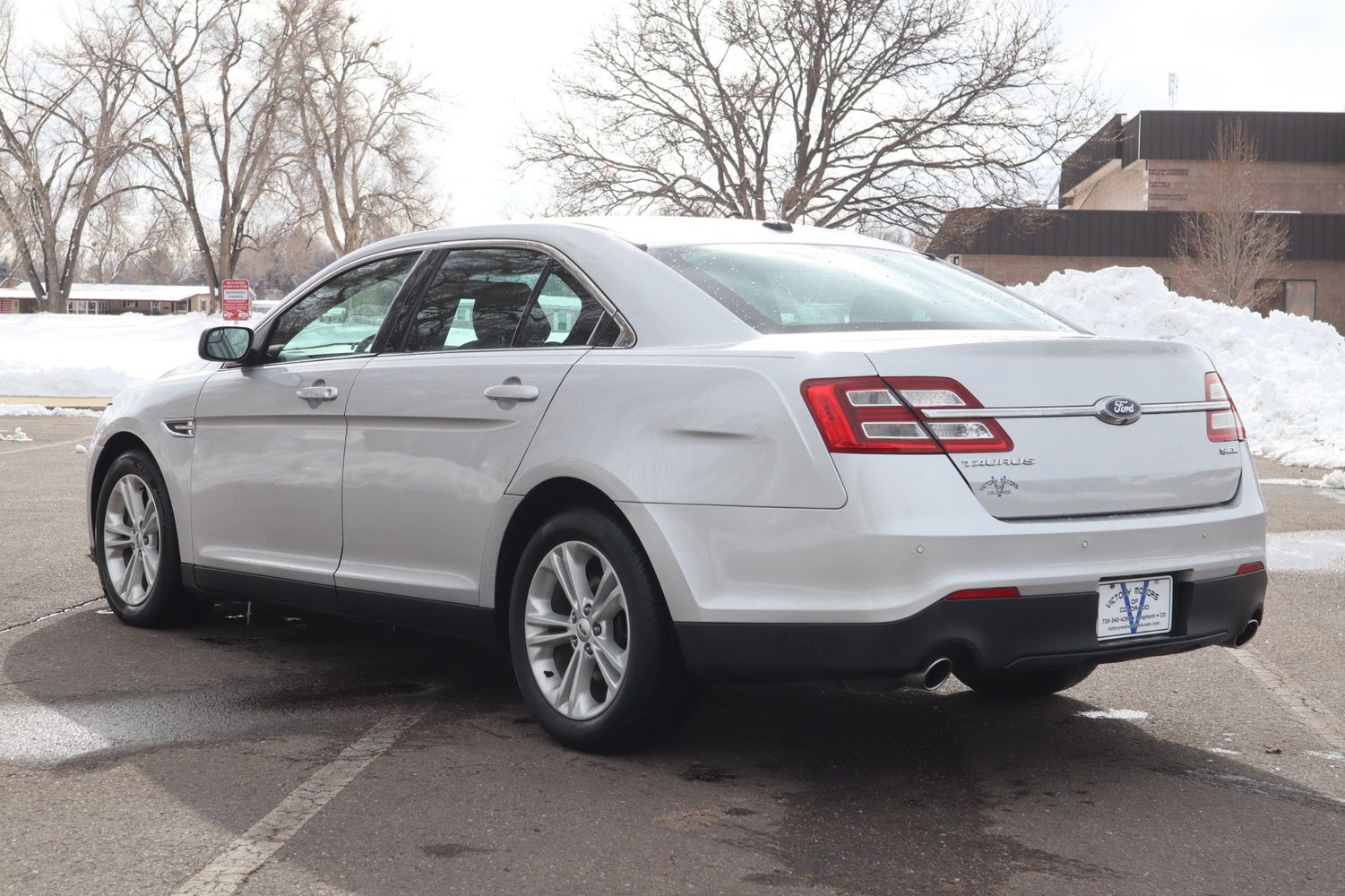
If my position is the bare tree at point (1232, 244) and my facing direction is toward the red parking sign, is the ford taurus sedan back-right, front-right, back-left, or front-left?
front-left

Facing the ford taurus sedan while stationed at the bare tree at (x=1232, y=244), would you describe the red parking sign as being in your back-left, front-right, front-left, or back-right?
front-right

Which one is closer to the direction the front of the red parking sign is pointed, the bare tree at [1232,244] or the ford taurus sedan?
the ford taurus sedan

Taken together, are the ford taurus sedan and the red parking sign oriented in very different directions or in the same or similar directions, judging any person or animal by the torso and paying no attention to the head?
very different directions

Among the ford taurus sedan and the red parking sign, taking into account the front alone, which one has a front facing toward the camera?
the red parking sign

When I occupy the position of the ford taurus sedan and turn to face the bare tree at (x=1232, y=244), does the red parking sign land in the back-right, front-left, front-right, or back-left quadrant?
front-left

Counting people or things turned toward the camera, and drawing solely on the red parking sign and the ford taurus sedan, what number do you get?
1

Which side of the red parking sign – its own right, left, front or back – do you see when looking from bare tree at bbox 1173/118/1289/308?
left

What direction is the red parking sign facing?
toward the camera

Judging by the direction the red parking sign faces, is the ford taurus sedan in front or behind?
in front

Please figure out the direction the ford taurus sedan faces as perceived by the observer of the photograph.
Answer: facing away from the viewer and to the left of the viewer

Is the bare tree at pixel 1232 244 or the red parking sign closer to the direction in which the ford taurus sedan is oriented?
the red parking sign

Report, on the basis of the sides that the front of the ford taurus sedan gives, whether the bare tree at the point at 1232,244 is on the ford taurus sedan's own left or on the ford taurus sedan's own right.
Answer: on the ford taurus sedan's own right
